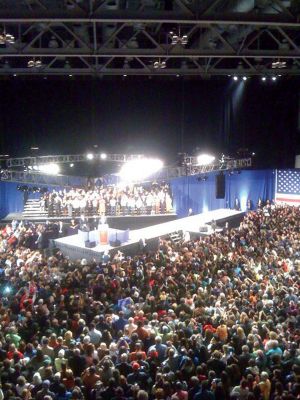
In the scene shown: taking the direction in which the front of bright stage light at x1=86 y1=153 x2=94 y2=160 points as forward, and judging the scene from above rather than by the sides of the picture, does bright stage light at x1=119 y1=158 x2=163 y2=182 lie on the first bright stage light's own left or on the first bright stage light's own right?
on the first bright stage light's own left

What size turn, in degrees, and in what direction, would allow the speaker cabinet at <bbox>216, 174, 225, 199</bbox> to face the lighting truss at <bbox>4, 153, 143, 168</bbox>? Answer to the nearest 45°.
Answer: approximately 90° to its right

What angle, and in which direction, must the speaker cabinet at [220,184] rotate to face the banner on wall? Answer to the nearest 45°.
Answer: approximately 135° to its left

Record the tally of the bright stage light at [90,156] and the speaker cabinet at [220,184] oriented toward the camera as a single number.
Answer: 2

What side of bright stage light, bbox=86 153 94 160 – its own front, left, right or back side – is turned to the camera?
front

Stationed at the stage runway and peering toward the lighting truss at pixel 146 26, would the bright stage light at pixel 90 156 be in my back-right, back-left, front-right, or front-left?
back-right

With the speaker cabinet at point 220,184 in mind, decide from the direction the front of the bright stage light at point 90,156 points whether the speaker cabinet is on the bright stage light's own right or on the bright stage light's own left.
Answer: on the bright stage light's own left

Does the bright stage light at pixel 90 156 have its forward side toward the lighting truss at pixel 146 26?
yes

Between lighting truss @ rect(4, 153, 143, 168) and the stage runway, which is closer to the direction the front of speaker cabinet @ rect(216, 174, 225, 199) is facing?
the stage runway

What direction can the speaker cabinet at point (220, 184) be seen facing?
toward the camera

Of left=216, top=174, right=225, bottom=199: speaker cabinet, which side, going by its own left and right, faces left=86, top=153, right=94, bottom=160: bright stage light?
right

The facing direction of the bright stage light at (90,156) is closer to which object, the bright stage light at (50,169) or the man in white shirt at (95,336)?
the man in white shirt

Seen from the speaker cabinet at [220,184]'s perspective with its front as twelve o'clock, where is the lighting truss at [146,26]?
The lighting truss is roughly at 12 o'clock from the speaker cabinet.

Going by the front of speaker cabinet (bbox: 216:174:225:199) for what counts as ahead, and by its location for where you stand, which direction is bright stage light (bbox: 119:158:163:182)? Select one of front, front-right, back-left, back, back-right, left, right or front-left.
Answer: right

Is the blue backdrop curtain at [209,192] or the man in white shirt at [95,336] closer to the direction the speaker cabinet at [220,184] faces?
the man in white shirt
